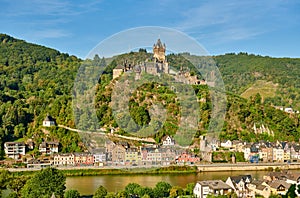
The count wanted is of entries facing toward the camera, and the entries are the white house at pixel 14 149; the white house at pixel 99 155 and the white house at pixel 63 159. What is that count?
3

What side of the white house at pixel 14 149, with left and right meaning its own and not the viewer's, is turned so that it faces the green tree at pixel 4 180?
front

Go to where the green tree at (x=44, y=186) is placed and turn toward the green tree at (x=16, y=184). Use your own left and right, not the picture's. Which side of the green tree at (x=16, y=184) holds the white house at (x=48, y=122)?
right

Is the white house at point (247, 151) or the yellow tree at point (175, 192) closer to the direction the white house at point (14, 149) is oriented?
the yellow tree

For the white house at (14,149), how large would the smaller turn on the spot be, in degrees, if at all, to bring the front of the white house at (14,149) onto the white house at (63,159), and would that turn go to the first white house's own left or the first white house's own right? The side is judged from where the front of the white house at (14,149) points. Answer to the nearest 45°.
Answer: approximately 45° to the first white house's own left

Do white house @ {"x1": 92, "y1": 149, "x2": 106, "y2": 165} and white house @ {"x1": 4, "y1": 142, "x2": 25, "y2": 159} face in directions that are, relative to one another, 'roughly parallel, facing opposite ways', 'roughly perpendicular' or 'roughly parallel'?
roughly parallel

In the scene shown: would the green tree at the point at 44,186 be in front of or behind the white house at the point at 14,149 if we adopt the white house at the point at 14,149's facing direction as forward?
in front

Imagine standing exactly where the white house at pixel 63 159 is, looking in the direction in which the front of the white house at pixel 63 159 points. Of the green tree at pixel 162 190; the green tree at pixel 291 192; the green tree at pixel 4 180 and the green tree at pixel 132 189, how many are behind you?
0

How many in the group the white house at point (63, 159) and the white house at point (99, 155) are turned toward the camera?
2

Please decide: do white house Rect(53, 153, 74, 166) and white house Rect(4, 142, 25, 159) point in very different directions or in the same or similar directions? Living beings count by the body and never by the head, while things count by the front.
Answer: same or similar directions

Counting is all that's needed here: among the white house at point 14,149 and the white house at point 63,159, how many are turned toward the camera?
2

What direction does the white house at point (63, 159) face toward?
toward the camera

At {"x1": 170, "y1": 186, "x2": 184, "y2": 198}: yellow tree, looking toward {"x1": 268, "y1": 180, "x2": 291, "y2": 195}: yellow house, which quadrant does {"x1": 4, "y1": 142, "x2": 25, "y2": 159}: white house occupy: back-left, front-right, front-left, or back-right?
back-left

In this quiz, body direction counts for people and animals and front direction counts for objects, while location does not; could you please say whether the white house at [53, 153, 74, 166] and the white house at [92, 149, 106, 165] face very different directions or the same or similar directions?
same or similar directions

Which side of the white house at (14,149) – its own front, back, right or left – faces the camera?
front

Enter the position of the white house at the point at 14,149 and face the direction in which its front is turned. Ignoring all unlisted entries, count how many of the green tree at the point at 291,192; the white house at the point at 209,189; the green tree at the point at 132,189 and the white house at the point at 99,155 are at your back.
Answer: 0
